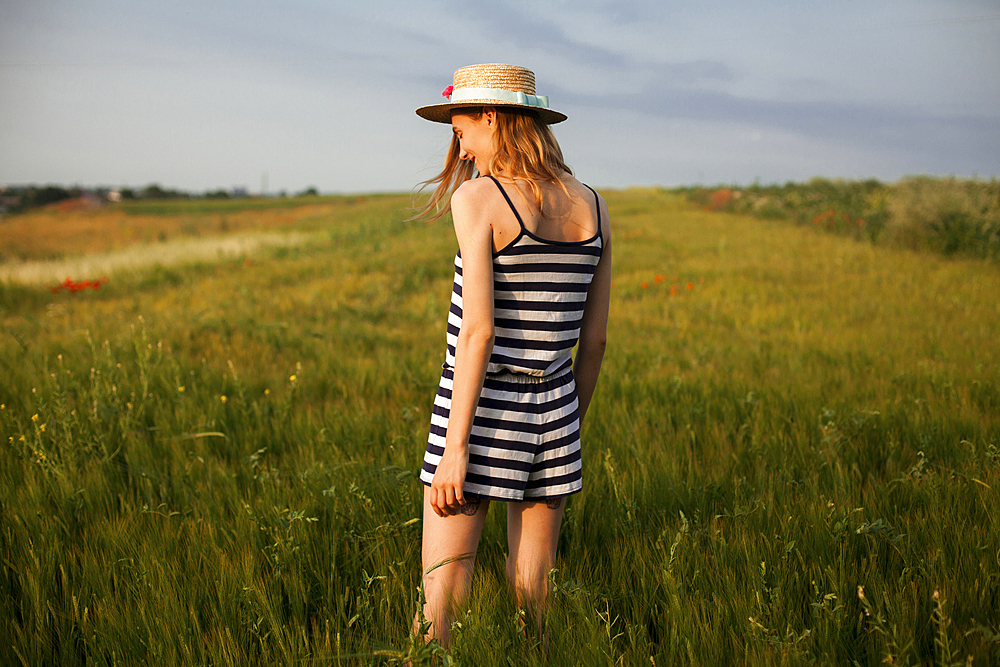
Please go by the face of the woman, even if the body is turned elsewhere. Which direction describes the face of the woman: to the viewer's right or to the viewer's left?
to the viewer's left

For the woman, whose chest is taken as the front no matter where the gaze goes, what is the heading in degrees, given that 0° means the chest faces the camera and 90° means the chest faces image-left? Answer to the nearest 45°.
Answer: approximately 135°
